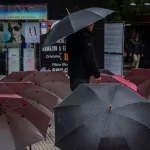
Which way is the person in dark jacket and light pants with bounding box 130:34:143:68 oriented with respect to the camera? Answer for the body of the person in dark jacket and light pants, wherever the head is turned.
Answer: toward the camera

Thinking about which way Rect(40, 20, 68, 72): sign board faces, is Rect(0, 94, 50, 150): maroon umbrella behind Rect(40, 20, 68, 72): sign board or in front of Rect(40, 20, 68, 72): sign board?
in front

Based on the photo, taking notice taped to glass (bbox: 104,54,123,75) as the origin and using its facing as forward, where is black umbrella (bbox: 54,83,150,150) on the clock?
The black umbrella is roughly at 12 o'clock from the notice taped to glass.

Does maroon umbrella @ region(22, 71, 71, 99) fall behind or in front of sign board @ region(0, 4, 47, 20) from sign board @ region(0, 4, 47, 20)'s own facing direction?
in front

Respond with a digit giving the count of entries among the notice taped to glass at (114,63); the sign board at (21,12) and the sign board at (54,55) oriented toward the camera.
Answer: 3

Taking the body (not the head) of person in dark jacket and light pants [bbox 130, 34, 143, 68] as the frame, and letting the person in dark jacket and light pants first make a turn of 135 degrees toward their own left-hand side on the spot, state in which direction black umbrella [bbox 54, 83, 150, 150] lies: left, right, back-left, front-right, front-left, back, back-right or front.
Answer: back-right

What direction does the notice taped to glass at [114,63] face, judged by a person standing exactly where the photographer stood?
facing the viewer

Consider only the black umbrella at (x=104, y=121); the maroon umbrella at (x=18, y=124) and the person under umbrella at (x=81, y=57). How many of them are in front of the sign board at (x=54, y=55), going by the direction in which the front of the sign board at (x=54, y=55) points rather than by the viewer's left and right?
3
